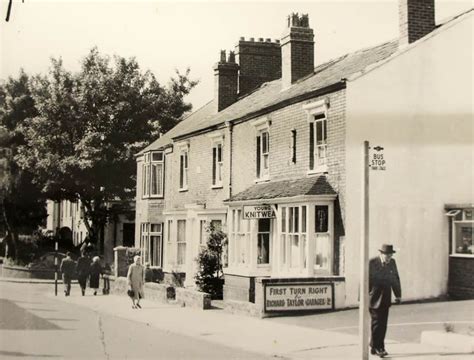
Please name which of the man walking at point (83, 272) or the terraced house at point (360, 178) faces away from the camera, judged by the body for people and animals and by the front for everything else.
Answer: the man walking

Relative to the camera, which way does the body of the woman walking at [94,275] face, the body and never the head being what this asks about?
away from the camera

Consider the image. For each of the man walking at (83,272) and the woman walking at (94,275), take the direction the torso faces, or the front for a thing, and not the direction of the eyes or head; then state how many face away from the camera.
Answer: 2

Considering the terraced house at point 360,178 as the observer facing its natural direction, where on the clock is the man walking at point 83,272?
The man walking is roughly at 3 o'clock from the terraced house.

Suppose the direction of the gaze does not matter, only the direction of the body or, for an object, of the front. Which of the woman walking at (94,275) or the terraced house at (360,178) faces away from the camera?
the woman walking

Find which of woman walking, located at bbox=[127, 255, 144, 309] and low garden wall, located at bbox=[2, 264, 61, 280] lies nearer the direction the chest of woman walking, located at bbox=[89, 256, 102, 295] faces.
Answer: the low garden wall

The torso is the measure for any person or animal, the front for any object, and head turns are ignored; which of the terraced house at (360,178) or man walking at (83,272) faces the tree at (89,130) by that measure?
the man walking

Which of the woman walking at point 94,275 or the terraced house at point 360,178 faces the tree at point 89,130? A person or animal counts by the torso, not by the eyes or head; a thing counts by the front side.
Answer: the woman walking

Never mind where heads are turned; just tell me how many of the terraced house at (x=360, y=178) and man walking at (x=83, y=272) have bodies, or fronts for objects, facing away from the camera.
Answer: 1

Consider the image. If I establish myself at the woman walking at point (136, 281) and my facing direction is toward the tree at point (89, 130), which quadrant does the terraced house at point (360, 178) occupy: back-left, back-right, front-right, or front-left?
back-right

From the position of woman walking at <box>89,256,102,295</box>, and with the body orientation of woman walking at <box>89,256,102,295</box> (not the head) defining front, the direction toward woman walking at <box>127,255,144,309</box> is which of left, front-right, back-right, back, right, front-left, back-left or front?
back

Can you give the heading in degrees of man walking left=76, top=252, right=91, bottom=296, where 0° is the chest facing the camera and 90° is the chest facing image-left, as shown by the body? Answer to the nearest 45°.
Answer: approximately 180°

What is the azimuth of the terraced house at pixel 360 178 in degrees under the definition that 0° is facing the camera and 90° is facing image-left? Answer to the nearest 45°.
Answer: approximately 45°

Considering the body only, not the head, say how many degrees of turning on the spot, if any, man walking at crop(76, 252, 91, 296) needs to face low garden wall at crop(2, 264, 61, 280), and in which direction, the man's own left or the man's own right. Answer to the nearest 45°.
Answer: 0° — they already face it
